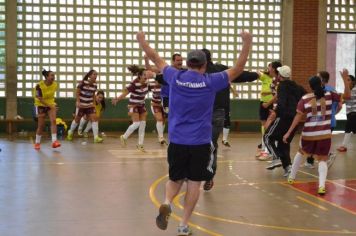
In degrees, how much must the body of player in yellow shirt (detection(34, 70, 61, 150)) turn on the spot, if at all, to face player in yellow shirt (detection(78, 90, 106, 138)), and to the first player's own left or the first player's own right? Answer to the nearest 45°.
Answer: approximately 135° to the first player's own left

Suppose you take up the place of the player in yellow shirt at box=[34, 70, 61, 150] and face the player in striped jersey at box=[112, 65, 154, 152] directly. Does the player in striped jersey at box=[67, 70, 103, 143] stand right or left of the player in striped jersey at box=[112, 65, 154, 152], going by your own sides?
left

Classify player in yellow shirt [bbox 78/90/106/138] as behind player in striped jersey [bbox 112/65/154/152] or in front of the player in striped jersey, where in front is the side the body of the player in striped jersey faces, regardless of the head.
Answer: behind

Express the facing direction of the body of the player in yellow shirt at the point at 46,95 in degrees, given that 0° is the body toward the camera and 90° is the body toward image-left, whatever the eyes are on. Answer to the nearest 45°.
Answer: approximately 315°

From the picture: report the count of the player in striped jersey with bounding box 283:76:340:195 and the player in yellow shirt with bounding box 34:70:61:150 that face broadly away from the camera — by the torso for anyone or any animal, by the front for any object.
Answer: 1

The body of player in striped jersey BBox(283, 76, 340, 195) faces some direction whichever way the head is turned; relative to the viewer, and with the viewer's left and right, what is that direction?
facing away from the viewer

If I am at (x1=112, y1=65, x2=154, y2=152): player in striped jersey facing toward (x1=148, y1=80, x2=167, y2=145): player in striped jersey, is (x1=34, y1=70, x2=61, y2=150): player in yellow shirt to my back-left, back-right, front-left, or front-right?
back-left

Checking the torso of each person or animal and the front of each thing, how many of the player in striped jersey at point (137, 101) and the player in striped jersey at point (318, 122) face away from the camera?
1

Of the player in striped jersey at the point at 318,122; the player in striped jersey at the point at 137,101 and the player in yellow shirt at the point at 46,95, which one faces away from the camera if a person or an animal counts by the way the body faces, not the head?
the player in striped jersey at the point at 318,122

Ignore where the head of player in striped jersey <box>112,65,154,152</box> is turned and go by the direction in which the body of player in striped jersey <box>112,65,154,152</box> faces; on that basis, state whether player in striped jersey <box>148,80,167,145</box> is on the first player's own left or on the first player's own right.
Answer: on the first player's own left

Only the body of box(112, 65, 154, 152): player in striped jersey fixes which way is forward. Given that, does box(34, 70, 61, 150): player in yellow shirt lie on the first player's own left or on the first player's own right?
on the first player's own right
